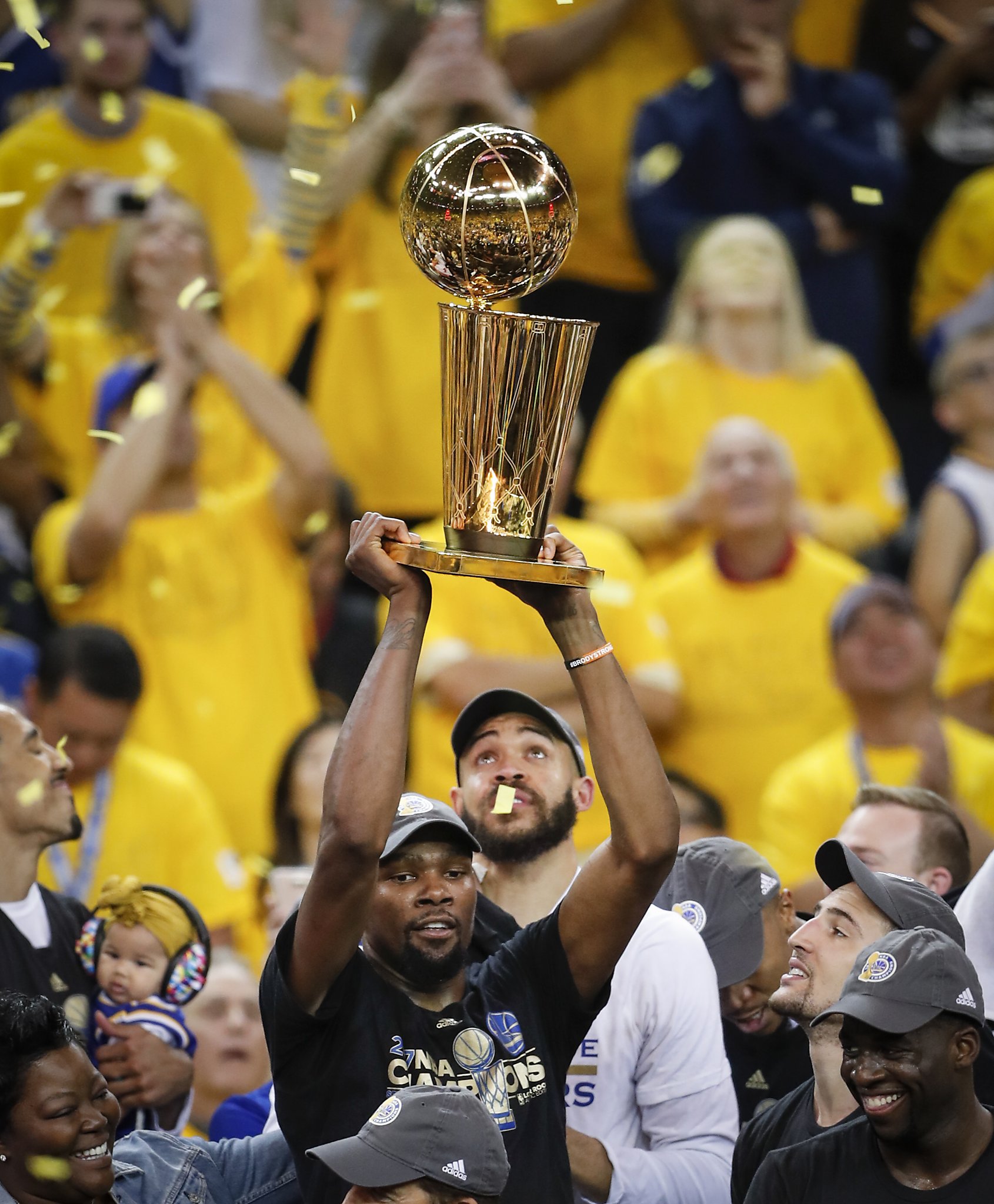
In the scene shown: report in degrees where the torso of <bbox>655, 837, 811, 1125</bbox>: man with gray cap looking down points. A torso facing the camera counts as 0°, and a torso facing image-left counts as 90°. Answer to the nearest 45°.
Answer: approximately 45°

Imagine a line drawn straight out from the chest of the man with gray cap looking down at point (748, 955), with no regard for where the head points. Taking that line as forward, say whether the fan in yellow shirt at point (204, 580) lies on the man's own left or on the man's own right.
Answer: on the man's own right

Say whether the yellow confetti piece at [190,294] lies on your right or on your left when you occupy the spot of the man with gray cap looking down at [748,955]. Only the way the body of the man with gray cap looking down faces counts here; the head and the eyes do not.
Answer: on your right

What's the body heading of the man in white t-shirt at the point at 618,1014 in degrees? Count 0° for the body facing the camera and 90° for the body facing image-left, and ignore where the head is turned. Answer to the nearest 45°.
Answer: approximately 45°

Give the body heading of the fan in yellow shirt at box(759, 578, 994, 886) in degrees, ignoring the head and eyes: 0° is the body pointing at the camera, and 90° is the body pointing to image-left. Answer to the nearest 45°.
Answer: approximately 0°

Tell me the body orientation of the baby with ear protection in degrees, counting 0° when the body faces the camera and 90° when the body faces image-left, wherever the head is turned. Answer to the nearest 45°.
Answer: approximately 45°

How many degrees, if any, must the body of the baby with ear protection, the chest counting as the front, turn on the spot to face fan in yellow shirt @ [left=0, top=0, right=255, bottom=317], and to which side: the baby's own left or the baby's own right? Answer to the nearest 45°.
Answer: approximately 135° to the baby's own right
